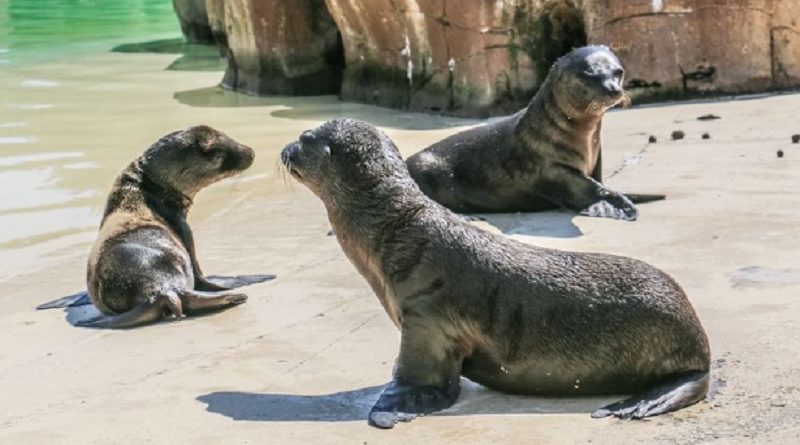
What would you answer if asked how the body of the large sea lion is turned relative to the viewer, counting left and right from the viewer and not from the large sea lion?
facing to the left of the viewer

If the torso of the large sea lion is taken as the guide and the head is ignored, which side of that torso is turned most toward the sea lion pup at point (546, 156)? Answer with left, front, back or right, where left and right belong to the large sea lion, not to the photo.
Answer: right
